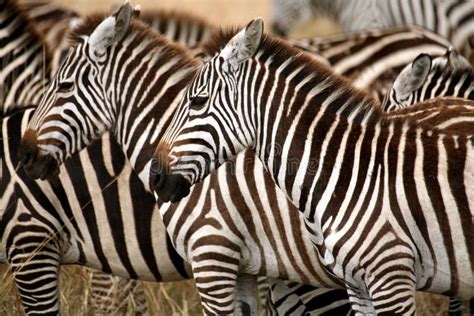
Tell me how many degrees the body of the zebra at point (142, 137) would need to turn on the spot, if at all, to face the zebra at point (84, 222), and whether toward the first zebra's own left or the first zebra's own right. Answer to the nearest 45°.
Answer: approximately 45° to the first zebra's own right

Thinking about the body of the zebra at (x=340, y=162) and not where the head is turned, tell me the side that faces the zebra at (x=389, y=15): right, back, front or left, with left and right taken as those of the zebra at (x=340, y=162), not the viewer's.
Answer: right

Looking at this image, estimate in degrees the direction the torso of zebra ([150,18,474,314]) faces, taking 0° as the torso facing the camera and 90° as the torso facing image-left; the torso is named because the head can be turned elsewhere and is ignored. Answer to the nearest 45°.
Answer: approximately 90°

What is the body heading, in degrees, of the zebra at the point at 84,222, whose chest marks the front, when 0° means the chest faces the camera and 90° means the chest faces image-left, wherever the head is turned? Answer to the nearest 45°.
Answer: approximately 90°

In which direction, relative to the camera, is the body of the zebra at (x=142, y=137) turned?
to the viewer's left
